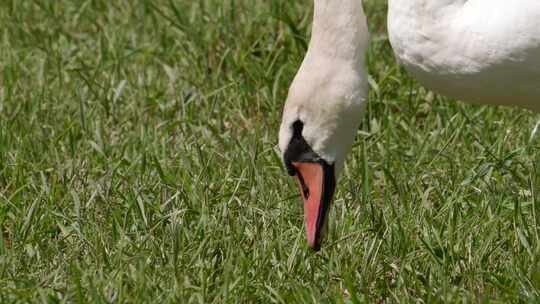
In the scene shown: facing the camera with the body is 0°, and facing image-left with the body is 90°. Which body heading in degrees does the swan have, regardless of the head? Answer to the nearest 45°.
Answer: approximately 90°
